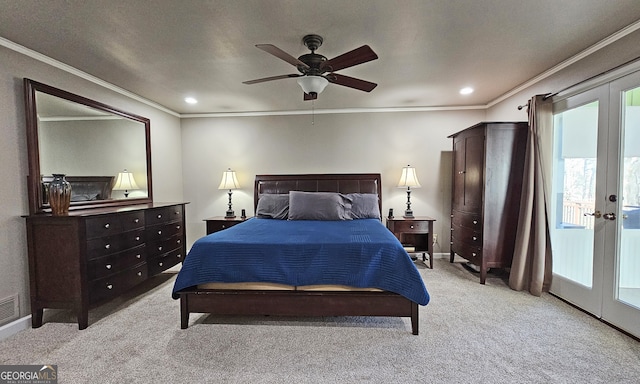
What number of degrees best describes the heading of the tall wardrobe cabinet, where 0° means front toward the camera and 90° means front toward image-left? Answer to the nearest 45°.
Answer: approximately 45°

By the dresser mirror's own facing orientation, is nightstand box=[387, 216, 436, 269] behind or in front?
in front

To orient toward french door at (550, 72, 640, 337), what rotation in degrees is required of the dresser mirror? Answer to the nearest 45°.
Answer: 0° — it already faces it

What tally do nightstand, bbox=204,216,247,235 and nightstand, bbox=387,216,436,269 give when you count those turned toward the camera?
2

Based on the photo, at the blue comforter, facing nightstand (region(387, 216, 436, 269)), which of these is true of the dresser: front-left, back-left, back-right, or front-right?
back-left

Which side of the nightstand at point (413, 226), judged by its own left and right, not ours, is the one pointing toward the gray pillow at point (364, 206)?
right

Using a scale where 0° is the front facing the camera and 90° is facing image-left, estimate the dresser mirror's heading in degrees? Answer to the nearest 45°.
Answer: approximately 315°

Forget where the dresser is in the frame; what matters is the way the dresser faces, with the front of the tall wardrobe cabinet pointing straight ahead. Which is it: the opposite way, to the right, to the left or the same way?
the opposite way

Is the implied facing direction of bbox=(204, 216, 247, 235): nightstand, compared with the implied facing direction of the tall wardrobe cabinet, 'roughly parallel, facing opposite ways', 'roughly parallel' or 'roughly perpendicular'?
roughly perpendicular

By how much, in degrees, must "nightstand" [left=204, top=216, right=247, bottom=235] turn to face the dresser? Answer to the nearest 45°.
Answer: approximately 45° to its right

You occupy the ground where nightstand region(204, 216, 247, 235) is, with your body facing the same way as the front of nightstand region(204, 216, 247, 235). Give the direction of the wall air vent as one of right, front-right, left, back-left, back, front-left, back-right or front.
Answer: front-right
